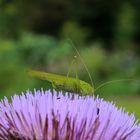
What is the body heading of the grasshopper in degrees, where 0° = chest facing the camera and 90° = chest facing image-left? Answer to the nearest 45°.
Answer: approximately 270°
